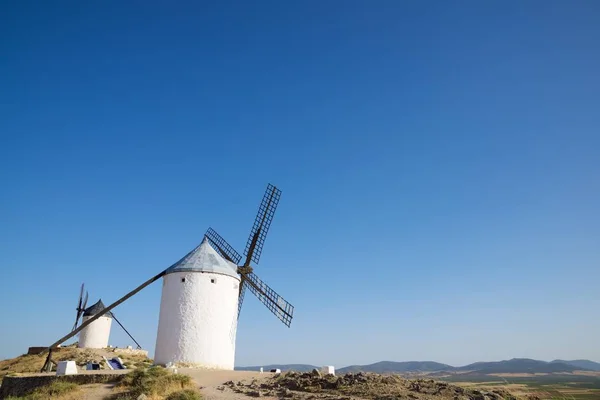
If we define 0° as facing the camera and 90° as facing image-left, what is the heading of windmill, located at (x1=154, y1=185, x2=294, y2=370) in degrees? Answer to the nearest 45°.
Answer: approximately 225°

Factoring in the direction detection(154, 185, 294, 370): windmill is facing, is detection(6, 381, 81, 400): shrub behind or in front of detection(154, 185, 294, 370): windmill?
behind

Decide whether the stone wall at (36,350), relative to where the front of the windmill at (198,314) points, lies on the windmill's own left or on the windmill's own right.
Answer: on the windmill's own left

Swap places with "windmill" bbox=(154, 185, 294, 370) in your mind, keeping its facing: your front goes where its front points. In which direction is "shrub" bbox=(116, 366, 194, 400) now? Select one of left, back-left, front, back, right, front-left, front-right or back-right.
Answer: back-right

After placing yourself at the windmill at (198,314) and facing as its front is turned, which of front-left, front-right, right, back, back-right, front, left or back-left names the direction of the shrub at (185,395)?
back-right

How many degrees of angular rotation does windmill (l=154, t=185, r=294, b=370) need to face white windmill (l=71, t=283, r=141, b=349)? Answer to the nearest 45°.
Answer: approximately 90° to its left
